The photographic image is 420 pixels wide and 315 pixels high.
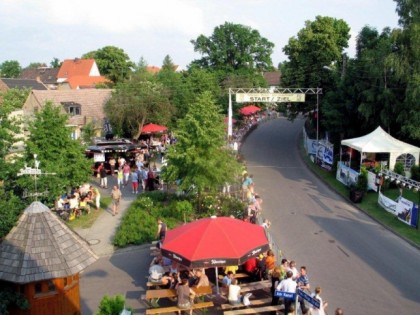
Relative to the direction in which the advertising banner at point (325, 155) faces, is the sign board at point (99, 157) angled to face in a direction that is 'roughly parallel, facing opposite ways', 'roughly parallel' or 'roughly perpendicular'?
roughly perpendicular

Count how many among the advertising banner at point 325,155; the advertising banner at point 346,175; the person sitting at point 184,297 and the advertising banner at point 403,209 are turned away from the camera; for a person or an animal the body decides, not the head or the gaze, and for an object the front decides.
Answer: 1

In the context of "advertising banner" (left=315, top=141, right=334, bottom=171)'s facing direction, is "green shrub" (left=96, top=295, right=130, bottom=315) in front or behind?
in front

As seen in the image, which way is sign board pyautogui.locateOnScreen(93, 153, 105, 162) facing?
toward the camera

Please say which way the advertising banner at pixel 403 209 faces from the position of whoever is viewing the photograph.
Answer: facing the viewer and to the left of the viewer

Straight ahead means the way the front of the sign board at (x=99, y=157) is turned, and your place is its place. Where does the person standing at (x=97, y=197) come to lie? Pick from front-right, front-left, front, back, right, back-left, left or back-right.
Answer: front

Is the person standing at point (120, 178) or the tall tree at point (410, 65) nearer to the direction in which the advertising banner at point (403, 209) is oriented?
the person standing

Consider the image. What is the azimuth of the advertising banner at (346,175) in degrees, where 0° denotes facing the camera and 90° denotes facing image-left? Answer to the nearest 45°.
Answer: approximately 45°

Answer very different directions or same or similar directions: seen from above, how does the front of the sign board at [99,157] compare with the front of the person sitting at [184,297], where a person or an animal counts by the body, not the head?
very different directions

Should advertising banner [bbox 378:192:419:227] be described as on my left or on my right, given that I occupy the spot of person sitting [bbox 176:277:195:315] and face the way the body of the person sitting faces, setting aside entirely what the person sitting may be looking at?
on my right

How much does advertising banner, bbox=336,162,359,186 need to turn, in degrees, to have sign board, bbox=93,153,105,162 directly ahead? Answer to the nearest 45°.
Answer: approximately 45° to its right

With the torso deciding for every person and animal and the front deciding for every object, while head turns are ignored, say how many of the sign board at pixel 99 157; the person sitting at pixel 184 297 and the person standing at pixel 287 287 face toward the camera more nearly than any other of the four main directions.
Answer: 1

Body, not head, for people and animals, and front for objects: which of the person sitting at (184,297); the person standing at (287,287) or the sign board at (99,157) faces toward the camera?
the sign board

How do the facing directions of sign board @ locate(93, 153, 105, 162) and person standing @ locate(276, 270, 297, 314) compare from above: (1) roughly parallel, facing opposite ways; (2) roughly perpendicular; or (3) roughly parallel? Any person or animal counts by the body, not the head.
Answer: roughly parallel, facing opposite ways

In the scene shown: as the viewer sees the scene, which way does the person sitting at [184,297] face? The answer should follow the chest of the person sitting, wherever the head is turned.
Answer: away from the camera
